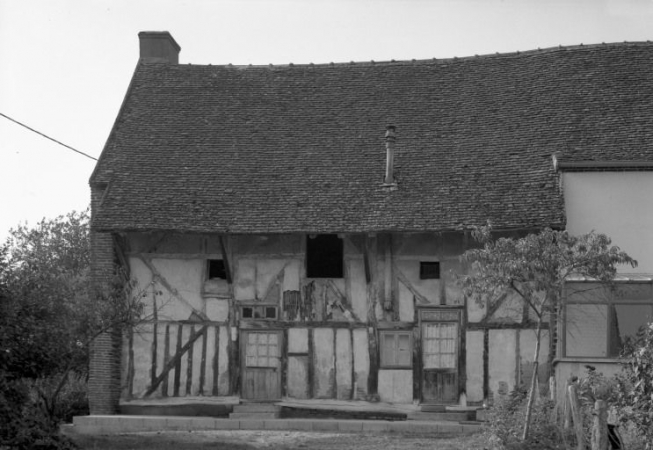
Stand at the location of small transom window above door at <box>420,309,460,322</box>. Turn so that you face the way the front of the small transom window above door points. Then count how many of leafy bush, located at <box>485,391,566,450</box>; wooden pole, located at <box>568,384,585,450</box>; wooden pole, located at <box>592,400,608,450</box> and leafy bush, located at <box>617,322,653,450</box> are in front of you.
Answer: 4

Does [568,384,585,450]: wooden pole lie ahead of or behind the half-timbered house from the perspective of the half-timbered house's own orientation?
ahead

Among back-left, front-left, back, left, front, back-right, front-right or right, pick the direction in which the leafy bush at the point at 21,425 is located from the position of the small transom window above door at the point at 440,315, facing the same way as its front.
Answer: front-right

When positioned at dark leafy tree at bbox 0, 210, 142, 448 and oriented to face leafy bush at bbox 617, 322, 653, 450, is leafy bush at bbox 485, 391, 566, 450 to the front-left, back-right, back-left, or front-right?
front-left

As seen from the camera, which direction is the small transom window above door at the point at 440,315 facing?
toward the camera

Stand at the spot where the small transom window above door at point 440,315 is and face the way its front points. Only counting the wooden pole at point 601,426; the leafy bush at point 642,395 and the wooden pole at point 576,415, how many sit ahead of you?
3

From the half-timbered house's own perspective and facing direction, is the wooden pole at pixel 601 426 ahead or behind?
ahead

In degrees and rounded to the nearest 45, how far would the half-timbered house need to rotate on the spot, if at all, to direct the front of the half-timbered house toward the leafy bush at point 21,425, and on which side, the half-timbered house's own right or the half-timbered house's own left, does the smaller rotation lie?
approximately 45° to the half-timbered house's own right

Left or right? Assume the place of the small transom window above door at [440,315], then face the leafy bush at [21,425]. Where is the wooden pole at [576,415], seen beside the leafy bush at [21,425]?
left

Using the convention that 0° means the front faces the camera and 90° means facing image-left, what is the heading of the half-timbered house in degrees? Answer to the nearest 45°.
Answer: approximately 0°

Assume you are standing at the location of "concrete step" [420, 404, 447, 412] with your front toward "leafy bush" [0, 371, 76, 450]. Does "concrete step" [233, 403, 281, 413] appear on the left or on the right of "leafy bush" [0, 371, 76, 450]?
right
